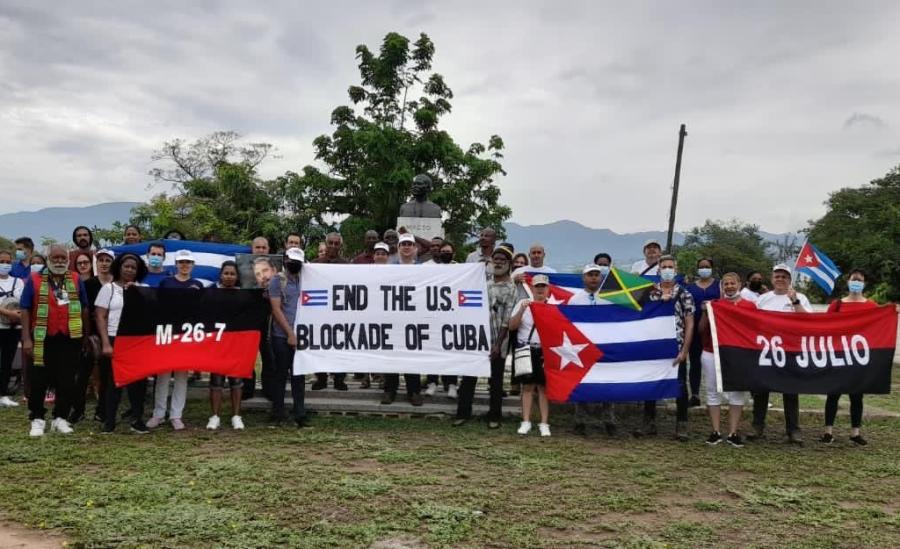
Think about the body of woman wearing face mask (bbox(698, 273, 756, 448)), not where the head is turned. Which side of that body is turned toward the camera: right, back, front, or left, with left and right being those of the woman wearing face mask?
front

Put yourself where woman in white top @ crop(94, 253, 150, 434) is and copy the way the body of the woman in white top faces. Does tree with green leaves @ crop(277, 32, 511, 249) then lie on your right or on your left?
on your left

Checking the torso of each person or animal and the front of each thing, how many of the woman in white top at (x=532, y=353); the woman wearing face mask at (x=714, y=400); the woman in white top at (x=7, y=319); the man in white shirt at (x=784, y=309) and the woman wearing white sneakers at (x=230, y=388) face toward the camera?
5

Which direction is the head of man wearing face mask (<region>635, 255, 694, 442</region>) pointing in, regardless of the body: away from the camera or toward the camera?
toward the camera

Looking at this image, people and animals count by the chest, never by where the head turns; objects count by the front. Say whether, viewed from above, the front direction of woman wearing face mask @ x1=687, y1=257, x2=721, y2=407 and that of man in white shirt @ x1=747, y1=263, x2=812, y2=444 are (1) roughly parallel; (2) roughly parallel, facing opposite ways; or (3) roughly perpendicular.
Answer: roughly parallel

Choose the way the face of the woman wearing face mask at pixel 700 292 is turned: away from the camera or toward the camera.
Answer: toward the camera

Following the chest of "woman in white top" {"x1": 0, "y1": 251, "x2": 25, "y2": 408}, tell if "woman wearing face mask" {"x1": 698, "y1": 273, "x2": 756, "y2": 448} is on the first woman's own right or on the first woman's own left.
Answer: on the first woman's own left

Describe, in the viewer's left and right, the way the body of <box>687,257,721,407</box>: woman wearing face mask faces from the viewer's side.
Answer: facing the viewer

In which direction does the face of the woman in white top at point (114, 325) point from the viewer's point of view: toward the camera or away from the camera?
toward the camera

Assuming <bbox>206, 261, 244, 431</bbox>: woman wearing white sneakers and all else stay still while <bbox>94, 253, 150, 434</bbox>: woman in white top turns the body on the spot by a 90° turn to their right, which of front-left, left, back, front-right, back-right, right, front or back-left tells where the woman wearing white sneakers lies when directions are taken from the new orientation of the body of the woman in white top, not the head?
back-left

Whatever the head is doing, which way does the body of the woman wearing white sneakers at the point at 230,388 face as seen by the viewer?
toward the camera

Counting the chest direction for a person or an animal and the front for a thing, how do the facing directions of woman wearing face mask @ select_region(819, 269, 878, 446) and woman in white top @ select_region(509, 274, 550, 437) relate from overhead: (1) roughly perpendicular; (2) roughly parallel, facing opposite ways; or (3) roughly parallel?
roughly parallel

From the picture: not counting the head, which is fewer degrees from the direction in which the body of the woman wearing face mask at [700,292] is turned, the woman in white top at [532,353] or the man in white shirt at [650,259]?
the woman in white top
